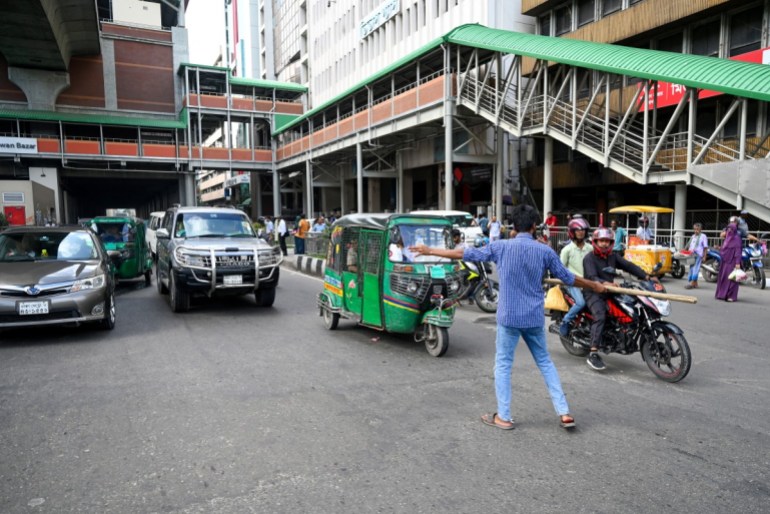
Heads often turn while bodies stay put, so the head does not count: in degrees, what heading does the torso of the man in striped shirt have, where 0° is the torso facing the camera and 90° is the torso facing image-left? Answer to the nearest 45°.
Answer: approximately 180°

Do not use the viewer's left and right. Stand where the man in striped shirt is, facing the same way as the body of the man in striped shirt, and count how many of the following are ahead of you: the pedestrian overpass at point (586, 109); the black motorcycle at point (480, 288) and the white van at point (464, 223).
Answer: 3

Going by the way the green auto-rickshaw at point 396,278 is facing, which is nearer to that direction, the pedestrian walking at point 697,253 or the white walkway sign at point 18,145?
the pedestrian walking

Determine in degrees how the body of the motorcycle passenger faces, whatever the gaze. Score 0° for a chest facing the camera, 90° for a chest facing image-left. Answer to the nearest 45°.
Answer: approximately 315°

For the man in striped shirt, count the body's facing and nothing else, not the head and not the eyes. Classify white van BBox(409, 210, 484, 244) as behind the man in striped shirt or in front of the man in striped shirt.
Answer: in front
